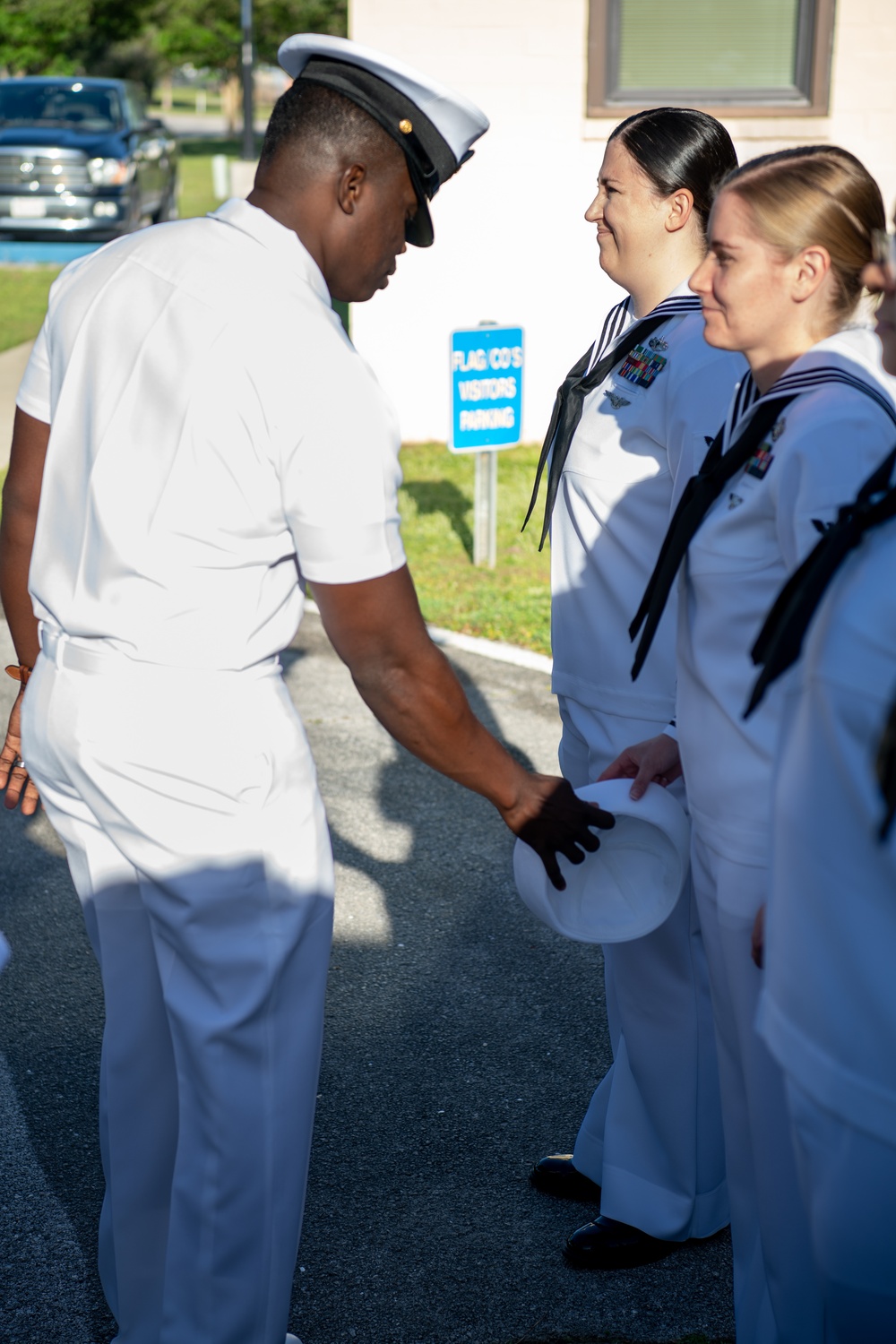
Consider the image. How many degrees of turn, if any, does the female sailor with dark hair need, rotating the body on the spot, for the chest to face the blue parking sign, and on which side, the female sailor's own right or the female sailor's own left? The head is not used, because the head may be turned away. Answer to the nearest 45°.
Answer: approximately 90° to the female sailor's own right

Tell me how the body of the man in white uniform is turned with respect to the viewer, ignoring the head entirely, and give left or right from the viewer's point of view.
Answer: facing away from the viewer and to the right of the viewer

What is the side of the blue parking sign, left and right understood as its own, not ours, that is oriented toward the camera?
front

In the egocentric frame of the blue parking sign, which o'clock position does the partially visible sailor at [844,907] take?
The partially visible sailor is roughly at 12 o'clock from the blue parking sign.

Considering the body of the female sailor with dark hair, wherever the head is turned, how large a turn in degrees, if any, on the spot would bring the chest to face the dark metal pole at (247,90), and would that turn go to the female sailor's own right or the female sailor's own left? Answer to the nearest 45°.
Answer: approximately 90° to the female sailor's own right

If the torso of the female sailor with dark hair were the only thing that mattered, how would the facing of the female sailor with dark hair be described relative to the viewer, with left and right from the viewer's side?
facing to the left of the viewer

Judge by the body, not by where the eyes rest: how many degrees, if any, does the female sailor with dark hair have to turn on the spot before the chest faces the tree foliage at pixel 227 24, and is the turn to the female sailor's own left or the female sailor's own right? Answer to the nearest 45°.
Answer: approximately 90° to the female sailor's own right

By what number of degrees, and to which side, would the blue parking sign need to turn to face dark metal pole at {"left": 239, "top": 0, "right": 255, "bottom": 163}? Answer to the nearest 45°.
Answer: approximately 180°

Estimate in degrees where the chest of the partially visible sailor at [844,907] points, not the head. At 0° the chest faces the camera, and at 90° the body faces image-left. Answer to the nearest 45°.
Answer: approximately 90°

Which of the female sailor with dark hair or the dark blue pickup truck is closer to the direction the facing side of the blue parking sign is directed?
the female sailor with dark hair

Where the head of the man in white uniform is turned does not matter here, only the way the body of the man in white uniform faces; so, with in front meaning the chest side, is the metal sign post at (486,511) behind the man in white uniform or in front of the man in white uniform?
in front

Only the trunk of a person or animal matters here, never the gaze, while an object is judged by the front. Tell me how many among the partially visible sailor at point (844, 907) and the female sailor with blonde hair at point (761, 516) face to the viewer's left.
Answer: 2

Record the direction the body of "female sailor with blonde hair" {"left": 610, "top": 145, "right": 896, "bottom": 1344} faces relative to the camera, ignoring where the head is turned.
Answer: to the viewer's left

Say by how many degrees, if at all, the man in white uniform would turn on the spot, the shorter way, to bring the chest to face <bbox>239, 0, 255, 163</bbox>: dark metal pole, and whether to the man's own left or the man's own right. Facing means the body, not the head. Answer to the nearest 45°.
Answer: approximately 45° to the man's own left
